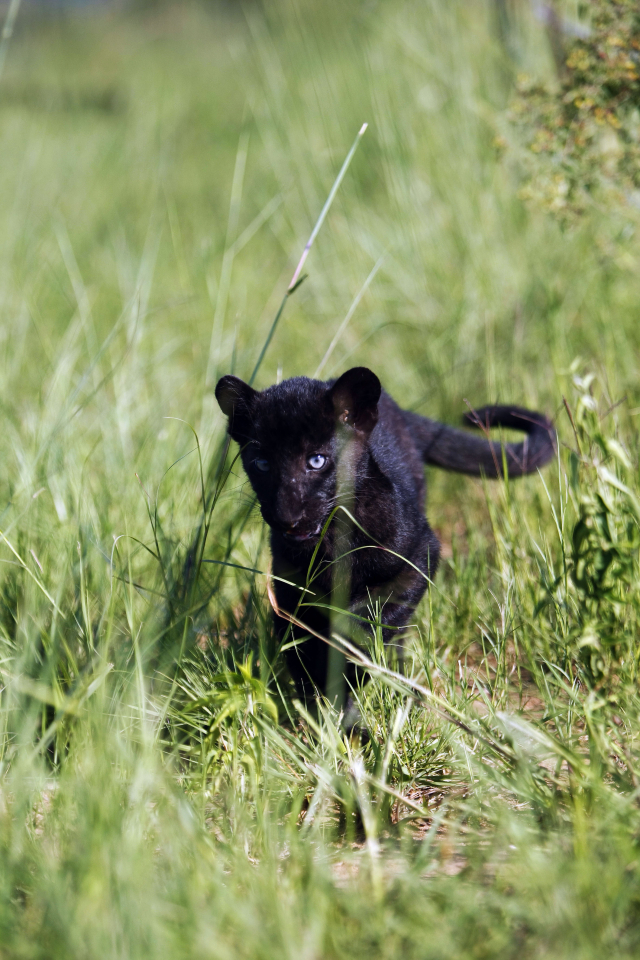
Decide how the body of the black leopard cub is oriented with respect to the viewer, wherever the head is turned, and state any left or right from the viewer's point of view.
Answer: facing the viewer and to the left of the viewer
